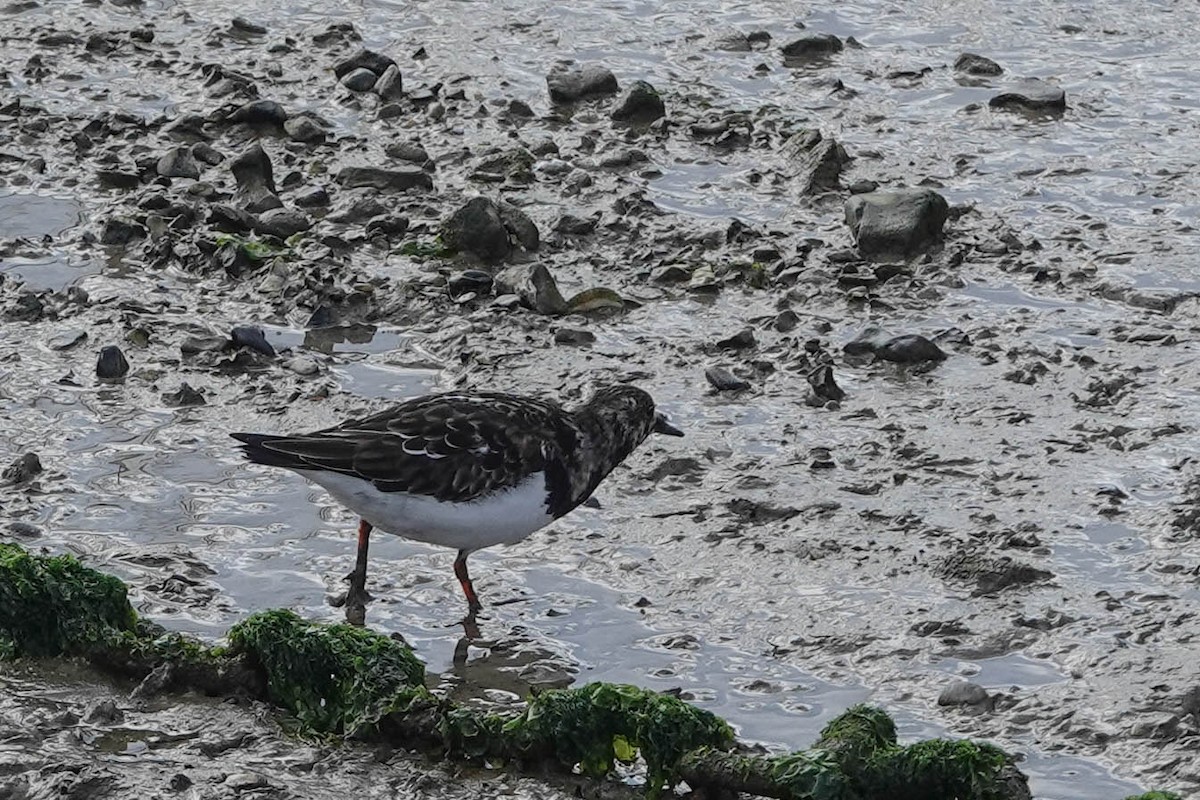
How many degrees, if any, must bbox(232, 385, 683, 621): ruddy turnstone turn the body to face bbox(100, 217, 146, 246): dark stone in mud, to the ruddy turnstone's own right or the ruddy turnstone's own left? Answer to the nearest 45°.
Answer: approximately 135° to the ruddy turnstone's own left

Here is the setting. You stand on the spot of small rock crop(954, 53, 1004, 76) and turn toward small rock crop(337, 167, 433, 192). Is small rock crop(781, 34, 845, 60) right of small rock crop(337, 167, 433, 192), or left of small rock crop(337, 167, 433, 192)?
right

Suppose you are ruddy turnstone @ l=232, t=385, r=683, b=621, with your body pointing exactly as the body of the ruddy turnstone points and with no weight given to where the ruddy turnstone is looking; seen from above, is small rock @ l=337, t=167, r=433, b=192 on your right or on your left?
on your left

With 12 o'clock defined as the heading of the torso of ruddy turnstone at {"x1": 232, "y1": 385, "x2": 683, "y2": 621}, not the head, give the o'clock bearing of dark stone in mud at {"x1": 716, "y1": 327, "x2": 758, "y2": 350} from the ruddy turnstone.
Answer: The dark stone in mud is roughly at 10 o'clock from the ruddy turnstone.

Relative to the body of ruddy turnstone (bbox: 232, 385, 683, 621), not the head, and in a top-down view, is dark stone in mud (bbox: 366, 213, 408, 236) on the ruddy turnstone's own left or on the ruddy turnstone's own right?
on the ruddy turnstone's own left

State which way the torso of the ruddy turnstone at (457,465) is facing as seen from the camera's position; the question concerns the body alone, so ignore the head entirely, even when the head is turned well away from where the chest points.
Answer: to the viewer's right

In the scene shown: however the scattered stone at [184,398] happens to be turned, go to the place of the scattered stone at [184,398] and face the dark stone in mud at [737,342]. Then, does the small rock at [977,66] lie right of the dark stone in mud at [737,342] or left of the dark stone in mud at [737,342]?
left

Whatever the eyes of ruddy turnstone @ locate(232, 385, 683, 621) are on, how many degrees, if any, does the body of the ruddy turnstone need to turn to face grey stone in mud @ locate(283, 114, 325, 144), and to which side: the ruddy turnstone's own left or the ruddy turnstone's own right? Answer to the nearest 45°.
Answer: approximately 90° to the ruddy turnstone's own left

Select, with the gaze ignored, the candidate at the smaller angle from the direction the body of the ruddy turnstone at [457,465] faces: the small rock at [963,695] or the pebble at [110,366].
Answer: the small rock

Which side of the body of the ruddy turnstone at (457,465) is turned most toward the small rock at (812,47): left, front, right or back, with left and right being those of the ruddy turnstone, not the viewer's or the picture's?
left

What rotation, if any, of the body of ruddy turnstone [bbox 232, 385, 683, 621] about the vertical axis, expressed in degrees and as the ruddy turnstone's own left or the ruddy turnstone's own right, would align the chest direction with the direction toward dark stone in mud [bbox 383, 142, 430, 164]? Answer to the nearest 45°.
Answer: approximately 90° to the ruddy turnstone's own left

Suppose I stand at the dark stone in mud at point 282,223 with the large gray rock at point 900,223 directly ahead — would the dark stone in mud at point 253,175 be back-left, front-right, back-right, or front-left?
back-left
